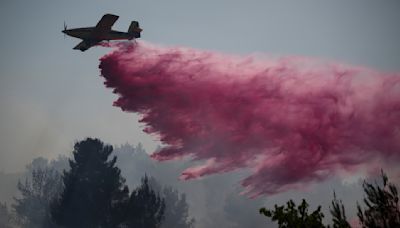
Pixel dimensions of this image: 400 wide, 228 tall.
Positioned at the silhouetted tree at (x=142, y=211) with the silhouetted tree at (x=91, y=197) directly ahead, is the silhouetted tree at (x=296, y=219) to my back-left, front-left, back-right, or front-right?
back-left

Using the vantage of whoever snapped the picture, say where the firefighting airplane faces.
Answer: facing to the left of the viewer

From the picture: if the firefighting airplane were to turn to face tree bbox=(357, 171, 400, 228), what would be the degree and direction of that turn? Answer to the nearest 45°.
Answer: approximately 135° to its left

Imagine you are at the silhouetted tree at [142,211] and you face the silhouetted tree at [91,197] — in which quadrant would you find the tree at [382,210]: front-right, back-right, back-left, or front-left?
back-left
